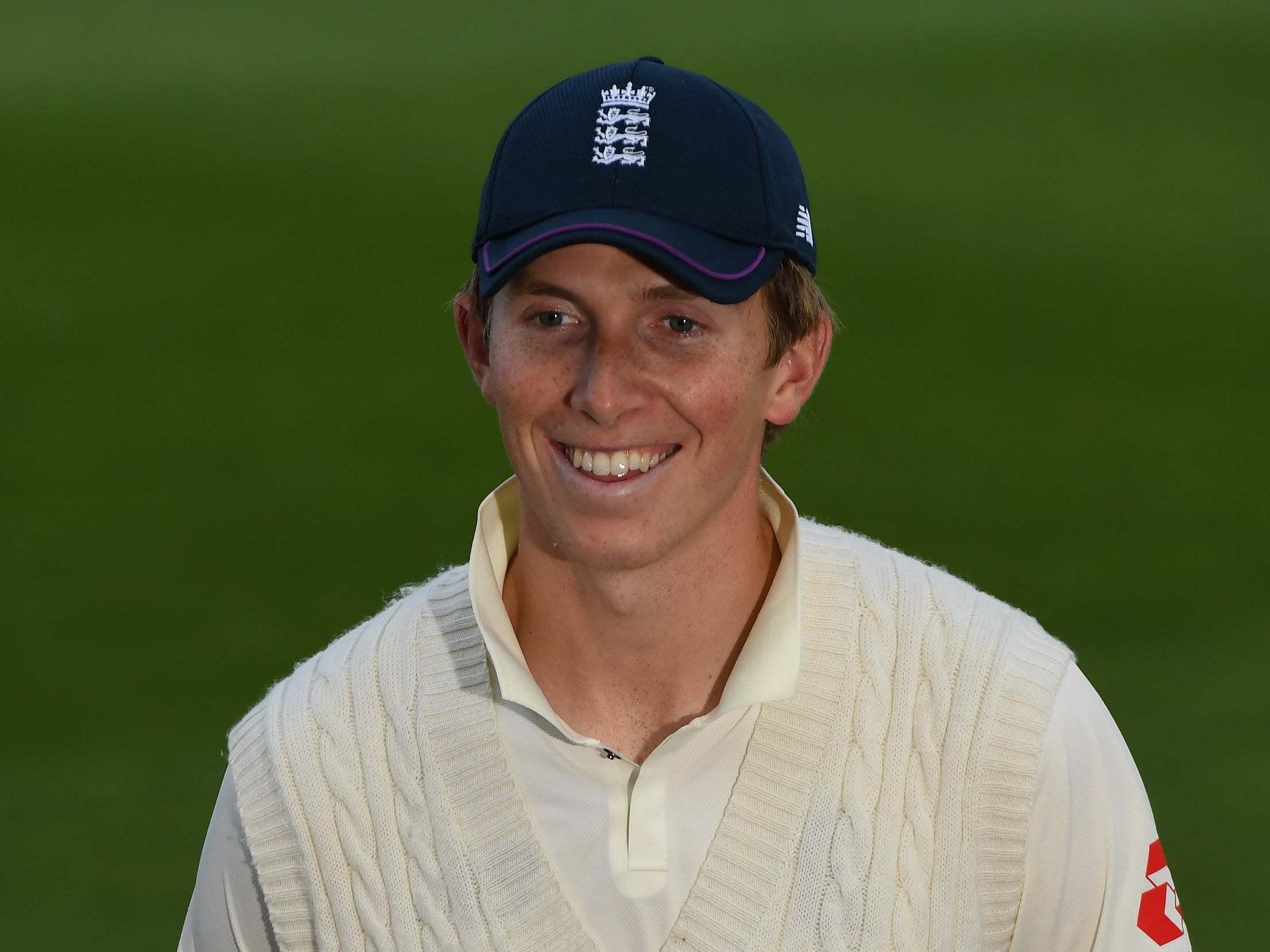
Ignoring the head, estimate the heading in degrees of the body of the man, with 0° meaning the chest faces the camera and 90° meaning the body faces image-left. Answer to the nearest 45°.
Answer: approximately 0°
